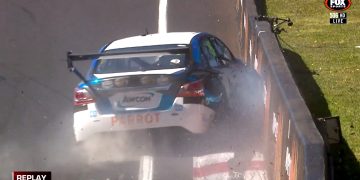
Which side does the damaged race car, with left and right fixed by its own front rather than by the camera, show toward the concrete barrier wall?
right

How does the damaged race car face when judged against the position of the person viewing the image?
facing away from the viewer and to the right of the viewer
